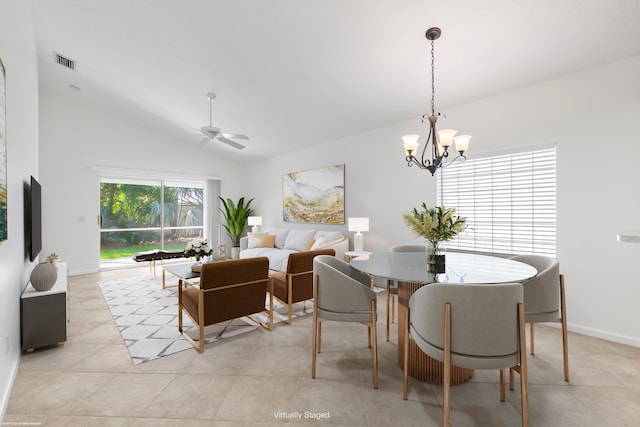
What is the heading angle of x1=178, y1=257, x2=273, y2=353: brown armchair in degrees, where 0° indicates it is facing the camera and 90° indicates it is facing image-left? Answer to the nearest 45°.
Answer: approximately 135°

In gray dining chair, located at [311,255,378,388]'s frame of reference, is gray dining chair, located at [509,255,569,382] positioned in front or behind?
in front

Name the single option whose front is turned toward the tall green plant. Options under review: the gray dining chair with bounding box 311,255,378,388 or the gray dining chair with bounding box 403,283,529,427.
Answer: the gray dining chair with bounding box 403,283,529,427

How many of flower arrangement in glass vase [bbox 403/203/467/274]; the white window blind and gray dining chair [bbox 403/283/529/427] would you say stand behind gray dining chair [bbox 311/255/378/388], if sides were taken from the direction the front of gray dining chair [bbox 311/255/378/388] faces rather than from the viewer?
0

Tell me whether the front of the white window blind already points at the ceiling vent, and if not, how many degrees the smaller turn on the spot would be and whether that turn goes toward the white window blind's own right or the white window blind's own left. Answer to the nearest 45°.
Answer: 0° — it already faces it

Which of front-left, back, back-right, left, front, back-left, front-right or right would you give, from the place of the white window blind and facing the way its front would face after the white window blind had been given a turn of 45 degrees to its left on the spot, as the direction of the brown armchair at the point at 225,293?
front-right

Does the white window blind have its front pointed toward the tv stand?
yes

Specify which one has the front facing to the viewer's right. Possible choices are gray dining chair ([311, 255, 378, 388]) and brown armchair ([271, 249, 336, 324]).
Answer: the gray dining chair

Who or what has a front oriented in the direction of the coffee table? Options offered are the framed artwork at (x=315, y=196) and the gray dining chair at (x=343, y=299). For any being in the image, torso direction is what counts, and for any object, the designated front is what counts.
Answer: the framed artwork

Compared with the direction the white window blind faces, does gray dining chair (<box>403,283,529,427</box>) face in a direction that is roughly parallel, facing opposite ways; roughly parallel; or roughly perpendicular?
roughly perpendicular

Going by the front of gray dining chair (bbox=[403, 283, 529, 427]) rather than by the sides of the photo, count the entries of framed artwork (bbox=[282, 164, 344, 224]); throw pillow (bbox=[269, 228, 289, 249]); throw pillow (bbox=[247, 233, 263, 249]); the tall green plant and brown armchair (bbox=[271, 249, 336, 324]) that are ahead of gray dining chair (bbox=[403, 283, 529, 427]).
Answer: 5

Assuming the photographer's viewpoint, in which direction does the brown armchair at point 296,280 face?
facing away from the viewer and to the left of the viewer

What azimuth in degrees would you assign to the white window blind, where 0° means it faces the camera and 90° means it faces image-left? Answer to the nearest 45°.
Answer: approximately 45°

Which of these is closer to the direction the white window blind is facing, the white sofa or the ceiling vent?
the ceiling vent

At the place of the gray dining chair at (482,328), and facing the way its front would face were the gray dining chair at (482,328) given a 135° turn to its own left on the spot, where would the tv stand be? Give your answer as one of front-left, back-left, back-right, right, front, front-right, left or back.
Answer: right

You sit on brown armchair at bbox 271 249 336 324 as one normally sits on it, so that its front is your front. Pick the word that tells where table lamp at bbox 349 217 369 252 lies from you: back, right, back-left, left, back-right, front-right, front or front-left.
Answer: right

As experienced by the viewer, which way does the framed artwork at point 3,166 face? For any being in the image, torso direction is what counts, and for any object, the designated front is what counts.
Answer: facing to the right of the viewer

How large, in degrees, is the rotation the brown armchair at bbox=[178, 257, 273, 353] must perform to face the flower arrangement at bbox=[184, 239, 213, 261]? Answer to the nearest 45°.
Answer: approximately 45° to its right

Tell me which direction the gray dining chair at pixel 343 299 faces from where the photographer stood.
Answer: facing to the right of the viewer

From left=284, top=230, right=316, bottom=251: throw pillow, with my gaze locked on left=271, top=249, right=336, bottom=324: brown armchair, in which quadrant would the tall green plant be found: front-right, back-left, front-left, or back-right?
back-right

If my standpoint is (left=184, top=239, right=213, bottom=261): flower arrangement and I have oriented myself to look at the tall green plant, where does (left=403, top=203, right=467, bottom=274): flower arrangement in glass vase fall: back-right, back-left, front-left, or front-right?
back-right
